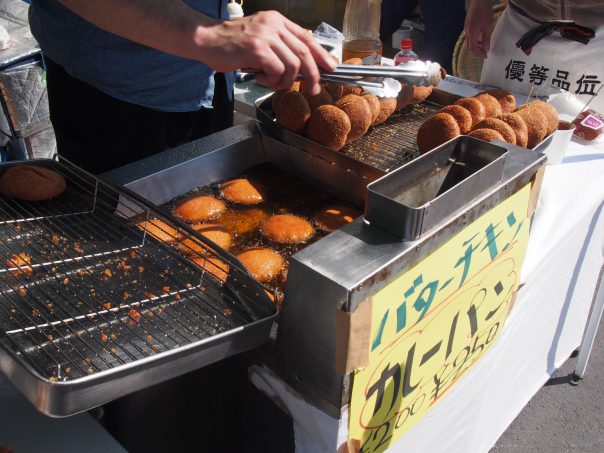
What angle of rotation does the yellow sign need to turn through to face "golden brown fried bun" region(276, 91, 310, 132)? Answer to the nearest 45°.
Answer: approximately 180°

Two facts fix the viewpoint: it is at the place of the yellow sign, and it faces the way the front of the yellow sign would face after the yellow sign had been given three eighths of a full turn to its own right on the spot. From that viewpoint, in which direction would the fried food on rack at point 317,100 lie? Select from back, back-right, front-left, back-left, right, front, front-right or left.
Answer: front-right

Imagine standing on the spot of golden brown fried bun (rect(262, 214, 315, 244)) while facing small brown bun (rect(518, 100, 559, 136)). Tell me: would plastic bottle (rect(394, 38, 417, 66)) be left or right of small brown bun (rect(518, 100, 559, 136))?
left

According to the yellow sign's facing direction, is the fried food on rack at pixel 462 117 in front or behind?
behind

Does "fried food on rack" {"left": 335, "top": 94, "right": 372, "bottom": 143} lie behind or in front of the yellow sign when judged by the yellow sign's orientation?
behind

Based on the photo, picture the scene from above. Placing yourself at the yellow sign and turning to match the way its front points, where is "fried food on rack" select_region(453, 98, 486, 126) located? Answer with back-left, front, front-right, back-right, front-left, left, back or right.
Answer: back-left

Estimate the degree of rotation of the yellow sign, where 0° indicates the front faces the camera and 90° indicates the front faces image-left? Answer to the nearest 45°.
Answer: approximately 315°

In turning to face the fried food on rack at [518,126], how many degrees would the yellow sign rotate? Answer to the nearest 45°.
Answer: approximately 135° to its left

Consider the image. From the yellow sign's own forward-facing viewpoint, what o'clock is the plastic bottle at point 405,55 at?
The plastic bottle is roughly at 7 o'clock from the yellow sign.

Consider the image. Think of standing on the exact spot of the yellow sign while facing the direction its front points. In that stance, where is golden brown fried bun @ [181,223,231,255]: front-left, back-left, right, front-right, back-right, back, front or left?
back-right

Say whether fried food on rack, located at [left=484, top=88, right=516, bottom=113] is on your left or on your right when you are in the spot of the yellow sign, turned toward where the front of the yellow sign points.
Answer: on your left

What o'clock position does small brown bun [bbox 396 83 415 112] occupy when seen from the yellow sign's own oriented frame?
The small brown bun is roughly at 7 o'clock from the yellow sign.

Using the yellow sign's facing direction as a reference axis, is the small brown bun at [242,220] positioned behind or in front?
behind

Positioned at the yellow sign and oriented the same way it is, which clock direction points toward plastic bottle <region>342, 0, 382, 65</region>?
The plastic bottle is roughly at 7 o'clock from the yellow sign.

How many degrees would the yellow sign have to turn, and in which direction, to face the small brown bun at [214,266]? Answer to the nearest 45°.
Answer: approximately 135° to its right
